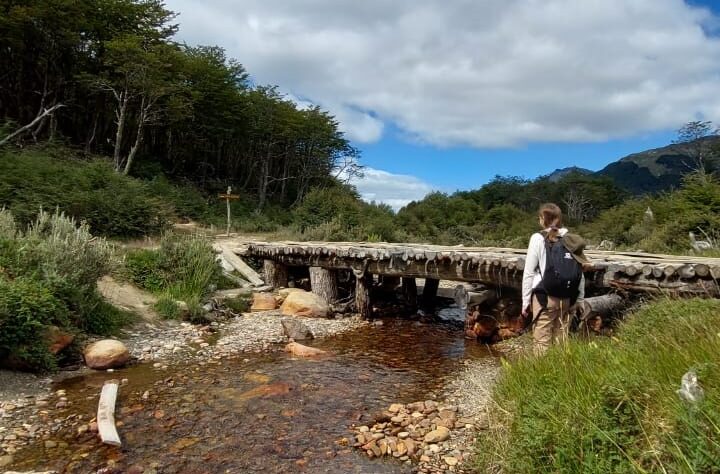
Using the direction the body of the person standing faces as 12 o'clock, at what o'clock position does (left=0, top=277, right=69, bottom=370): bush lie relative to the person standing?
The bush is roughly at 10 o'clock from the person standing.

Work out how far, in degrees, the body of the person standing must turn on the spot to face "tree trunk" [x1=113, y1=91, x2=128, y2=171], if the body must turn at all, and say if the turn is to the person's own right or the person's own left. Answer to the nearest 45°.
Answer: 0° — they already face it

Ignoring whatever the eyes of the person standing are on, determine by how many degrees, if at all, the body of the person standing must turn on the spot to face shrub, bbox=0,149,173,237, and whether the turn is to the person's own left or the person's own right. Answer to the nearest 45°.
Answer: approximately 45° to the person's own left

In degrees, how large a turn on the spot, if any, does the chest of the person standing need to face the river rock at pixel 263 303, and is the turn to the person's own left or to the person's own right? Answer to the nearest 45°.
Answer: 0° — they already face it

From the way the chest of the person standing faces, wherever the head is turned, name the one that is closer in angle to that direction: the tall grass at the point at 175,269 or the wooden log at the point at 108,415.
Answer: the tall grass

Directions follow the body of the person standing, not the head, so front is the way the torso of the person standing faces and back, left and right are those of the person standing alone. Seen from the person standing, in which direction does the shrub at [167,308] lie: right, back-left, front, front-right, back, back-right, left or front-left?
front-left

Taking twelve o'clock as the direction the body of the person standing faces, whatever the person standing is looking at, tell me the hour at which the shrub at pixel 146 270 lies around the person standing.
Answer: The shrub is roughly at 11 o'clock from the person standing.

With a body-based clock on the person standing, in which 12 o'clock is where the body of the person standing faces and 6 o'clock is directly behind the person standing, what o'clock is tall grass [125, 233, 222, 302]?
The tall grass is roughly at 11 o'clock from the person standing.

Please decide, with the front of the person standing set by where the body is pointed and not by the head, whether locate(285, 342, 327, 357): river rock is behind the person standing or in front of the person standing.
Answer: in front

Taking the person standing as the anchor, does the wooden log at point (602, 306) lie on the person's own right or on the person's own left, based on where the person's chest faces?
on the person's own right

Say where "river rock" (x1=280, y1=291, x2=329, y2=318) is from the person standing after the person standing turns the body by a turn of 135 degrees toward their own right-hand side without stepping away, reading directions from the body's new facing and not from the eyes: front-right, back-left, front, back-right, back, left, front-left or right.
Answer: back-left

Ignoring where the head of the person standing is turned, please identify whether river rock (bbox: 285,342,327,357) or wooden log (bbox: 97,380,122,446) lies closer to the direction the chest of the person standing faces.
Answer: the river rock

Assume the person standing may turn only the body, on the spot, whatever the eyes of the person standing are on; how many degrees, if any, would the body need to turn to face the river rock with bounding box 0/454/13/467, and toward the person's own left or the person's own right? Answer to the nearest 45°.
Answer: approximately 90° to the person's own left

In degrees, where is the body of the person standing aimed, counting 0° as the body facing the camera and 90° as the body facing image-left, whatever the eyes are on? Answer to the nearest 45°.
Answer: approximately 135°

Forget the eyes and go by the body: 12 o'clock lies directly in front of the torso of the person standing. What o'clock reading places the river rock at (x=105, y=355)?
The river rock is roughly at 10 o'clock from the person standing.
